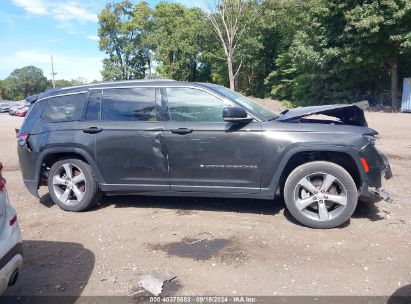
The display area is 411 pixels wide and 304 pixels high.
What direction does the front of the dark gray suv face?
to the viewer's right

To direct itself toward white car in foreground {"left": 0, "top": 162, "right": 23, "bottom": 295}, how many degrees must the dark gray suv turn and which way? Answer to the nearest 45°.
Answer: approximately 135° to its right

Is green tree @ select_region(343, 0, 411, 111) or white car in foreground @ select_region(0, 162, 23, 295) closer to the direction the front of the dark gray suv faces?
the green tree

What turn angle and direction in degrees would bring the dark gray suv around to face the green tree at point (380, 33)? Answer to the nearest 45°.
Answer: approximately 45° to its left

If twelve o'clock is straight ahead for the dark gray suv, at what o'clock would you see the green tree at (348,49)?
The green tree is roughly at 10 o'clock from the dark gray suv.

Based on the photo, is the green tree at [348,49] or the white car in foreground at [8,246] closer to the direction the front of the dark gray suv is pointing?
the green tree
